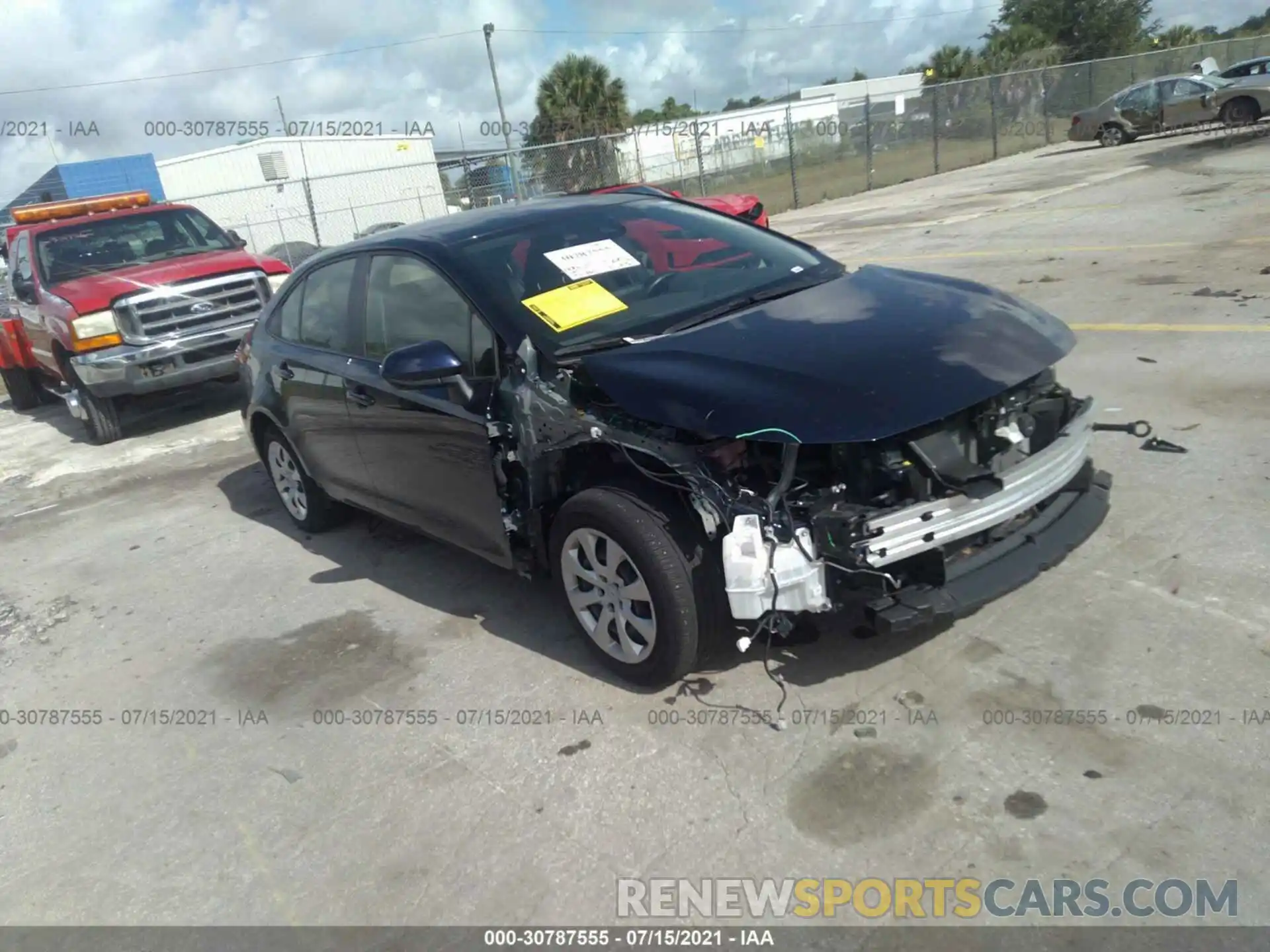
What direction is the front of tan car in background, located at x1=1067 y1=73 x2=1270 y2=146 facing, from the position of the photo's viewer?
facing to the right of the viewer

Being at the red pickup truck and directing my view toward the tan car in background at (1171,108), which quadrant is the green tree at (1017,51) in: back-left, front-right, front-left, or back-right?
front-left

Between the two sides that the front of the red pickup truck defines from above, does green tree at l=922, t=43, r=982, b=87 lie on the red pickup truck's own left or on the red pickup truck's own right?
on the red pickup truck's own left

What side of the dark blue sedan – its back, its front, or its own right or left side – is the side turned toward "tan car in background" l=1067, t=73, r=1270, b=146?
left

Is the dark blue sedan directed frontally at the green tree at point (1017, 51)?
no

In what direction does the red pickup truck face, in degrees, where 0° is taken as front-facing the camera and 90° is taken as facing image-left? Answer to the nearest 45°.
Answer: approximately 315°

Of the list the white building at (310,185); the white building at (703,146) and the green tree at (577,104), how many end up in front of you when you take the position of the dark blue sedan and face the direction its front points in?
0

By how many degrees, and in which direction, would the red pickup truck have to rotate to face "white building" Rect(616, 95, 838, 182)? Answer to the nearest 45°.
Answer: approximately 90° to its left

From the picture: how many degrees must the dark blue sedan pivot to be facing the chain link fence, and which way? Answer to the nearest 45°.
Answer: approximately 135° to its left

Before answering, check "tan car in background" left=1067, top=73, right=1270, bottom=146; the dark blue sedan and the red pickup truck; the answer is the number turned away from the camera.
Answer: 0

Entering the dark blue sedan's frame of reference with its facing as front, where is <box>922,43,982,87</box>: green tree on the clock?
The green tree is roughly at 8 o'clock from the dark blue sedan.

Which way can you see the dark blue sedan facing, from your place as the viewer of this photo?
facing the viewer and to the right of the viewer
